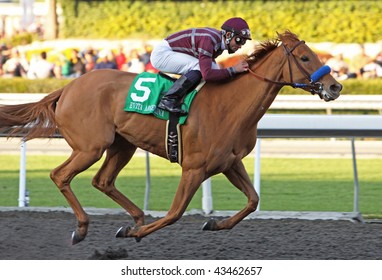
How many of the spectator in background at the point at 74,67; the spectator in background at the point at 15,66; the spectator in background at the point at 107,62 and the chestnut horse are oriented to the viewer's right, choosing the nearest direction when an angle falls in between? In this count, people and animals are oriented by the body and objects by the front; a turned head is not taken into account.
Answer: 1

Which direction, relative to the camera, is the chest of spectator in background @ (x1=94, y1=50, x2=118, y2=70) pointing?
toward the camera

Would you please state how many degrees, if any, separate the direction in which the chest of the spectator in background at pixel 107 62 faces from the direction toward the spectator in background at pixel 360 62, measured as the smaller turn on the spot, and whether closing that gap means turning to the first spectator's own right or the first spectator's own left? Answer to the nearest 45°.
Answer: approximately 90° to the first spectator's own left

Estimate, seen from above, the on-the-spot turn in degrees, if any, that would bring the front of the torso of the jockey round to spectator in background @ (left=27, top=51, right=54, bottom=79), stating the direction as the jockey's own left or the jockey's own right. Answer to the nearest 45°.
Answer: approximately 90° to the jockey's own left

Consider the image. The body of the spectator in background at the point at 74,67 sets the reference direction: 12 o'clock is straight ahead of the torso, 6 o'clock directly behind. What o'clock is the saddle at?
The saddle is roughly at 12 o'clock from the spectator in background.

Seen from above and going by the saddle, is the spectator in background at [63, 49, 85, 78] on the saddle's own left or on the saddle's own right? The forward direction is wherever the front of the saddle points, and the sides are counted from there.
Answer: on the saddle's own left

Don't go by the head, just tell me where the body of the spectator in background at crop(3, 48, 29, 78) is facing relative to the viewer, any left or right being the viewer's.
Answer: facing the viewer

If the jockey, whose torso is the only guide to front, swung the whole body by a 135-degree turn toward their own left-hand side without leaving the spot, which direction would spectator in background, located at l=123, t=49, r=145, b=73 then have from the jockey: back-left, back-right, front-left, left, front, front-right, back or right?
front-right

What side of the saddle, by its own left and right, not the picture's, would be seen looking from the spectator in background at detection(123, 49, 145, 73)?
left

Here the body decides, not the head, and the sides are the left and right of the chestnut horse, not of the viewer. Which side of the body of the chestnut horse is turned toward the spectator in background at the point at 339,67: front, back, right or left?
left

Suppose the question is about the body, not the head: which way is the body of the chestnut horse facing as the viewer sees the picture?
to the viewer's right

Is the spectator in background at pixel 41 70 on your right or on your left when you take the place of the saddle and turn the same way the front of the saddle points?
on your left

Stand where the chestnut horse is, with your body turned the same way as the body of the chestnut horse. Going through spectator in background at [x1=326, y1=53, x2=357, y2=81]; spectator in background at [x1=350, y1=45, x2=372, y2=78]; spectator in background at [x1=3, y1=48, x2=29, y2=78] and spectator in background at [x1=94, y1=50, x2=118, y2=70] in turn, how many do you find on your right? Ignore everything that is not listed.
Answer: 0

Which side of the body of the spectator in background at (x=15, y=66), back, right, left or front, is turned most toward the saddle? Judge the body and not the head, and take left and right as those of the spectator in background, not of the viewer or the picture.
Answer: front

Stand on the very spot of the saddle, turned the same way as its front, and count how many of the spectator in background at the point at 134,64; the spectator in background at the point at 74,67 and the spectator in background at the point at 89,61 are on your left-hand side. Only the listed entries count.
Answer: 3

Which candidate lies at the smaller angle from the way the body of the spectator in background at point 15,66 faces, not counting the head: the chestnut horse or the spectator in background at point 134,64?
the chestnut horse

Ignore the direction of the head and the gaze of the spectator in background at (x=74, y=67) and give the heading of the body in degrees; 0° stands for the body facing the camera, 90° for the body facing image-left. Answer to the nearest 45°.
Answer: approximately 0°

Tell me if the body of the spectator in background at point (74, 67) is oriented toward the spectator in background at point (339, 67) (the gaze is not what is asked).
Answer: no

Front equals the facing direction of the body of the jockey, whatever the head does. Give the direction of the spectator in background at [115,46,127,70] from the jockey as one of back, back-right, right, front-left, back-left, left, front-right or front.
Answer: left

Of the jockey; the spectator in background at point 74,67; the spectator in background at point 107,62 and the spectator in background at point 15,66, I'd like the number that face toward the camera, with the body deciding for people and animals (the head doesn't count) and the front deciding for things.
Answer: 3

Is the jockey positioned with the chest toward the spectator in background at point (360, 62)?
no
